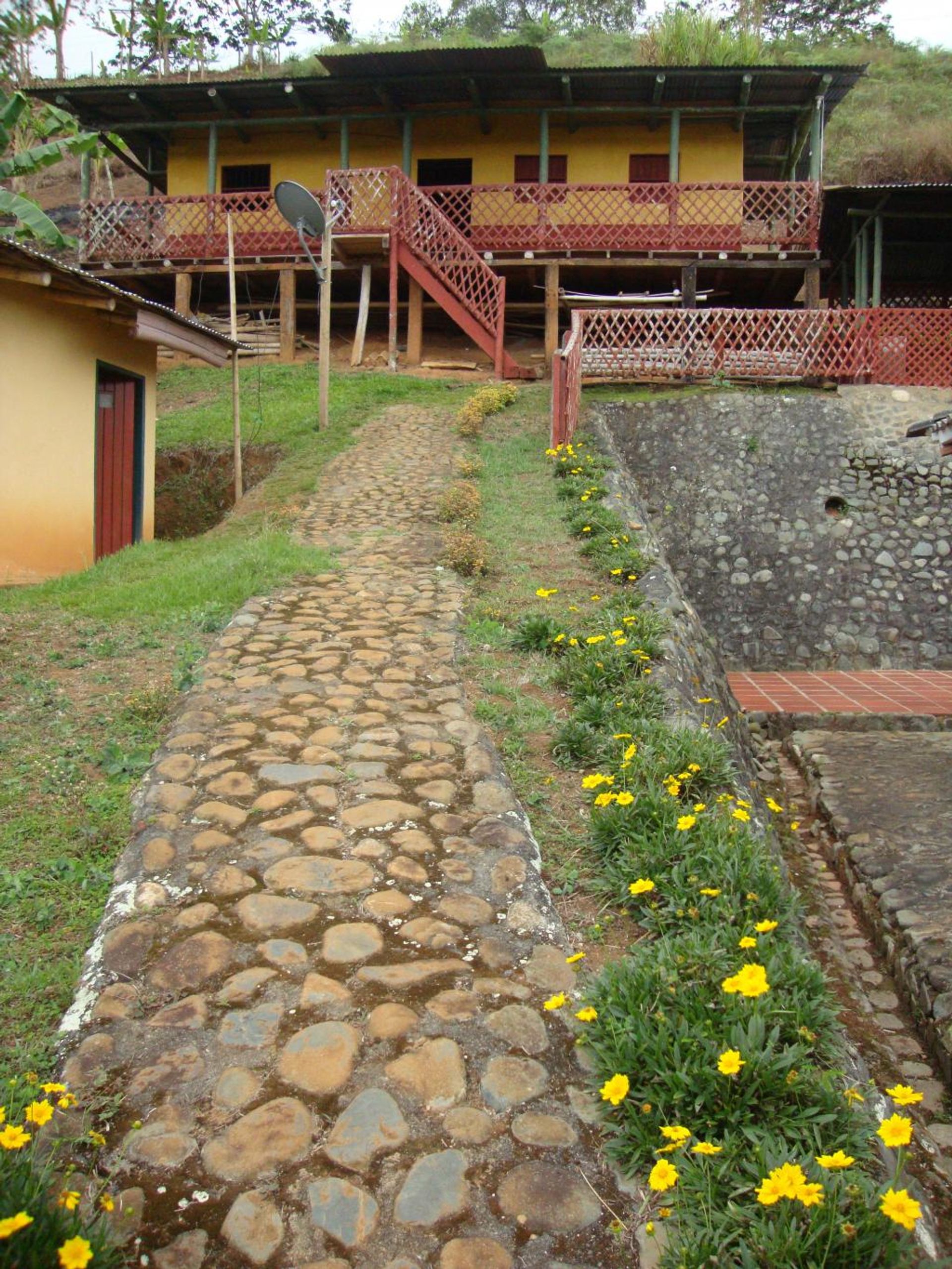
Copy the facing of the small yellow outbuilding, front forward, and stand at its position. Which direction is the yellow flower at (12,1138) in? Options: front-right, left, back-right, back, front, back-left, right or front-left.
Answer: front-right

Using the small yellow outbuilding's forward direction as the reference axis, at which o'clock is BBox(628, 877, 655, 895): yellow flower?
The yellow flower is roughly at 1 o'clock from the small yellow outbuilding.

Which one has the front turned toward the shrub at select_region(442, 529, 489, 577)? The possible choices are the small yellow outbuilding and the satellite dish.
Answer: the small yellow outbuilding

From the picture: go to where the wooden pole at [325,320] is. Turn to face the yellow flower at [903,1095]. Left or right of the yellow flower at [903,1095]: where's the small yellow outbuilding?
right

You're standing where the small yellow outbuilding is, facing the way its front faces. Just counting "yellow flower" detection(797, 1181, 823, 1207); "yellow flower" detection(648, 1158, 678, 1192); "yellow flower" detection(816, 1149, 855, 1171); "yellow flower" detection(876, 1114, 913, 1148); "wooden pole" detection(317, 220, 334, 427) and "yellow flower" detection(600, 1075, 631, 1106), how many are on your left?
1

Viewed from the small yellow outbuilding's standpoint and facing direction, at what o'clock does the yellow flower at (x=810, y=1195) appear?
The yellow flower is roughly at 1 o'clock from the small yellow outbuilding.

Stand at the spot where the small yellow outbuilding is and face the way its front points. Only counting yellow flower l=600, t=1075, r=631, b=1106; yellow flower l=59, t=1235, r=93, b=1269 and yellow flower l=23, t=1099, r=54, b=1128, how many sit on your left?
0

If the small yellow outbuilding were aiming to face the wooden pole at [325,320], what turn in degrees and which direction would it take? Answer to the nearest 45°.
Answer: approximately 90° to its left

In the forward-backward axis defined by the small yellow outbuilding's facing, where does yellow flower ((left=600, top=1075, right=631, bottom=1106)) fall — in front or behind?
in front

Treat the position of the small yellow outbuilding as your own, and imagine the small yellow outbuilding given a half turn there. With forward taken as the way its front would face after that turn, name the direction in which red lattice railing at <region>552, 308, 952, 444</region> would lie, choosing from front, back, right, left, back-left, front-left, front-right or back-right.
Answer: back-right

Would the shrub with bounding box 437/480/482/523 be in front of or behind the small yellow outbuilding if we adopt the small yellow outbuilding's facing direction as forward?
in front
